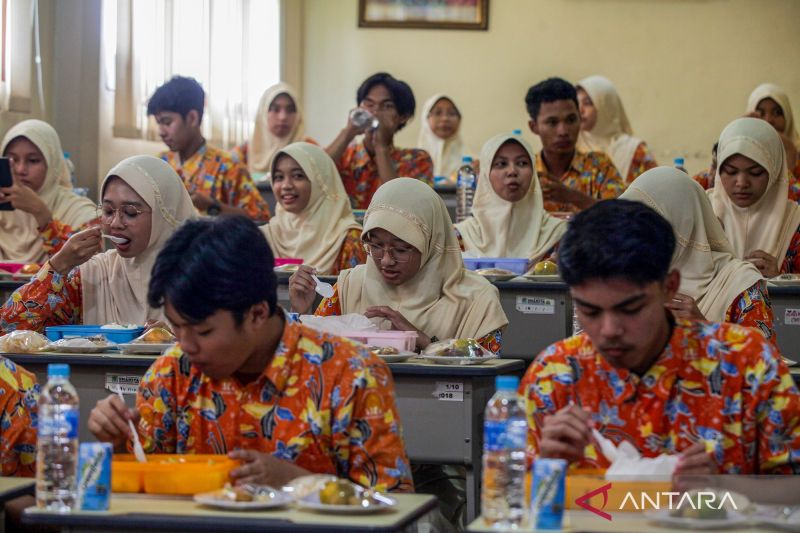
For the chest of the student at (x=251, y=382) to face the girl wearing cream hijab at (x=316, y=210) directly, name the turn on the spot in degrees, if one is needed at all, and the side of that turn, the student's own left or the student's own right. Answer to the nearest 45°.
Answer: approximately 135° to the student's own right

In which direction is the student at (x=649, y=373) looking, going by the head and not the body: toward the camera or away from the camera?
toward the camera

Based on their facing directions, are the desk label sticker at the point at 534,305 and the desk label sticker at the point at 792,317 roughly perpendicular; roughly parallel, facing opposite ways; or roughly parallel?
roughly parallel

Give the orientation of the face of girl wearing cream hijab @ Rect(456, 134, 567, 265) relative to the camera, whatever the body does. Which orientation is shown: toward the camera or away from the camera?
toward the camera

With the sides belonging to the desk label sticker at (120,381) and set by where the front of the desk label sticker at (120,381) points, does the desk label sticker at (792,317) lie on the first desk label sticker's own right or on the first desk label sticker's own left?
on the first desk label sticker's own left

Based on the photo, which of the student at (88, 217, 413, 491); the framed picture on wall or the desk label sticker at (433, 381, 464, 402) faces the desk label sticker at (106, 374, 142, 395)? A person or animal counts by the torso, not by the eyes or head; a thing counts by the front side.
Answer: the framed picture on wall

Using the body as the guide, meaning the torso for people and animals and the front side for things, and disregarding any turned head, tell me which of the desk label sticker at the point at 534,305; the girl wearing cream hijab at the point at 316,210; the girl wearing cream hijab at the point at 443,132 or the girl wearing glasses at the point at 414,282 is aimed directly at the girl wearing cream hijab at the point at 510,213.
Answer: the girl wearing cream hijab at the point at 443,132

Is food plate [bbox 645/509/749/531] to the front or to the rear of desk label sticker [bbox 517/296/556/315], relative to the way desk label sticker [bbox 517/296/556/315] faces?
to the front

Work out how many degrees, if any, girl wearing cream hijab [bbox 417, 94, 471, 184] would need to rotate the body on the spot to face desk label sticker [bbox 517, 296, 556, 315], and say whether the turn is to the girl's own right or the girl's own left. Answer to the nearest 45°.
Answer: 0° — they already face it

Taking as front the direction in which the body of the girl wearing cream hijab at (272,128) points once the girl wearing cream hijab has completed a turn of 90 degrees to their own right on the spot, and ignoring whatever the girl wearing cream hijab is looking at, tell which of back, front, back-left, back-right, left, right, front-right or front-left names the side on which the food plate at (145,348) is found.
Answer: left

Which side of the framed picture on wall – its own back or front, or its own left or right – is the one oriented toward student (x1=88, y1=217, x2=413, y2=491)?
front

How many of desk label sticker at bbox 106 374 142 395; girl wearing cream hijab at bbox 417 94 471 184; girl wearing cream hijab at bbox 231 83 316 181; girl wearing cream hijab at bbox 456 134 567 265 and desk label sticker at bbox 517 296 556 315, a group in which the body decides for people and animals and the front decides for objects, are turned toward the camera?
5

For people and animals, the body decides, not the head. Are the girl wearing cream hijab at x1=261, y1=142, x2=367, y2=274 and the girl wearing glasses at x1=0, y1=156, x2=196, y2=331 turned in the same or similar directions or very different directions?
same or similar directions

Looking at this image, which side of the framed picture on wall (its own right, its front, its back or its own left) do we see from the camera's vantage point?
front

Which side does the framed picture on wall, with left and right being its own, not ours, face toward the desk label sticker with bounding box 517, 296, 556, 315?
front

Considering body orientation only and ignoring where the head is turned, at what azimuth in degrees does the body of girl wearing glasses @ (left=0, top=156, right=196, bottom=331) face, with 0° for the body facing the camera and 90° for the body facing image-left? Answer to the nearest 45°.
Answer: approximately 45°

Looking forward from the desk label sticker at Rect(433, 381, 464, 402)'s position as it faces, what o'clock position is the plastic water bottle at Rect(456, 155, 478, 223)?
The plastic water bottle is roughly at 6 o'clock from the desk label sticker.
